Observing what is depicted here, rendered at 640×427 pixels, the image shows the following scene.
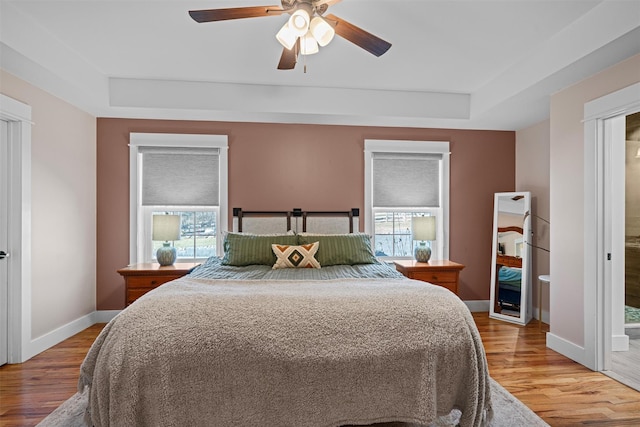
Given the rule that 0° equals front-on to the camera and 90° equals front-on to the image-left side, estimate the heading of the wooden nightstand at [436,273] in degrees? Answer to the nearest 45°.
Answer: approximately 0°

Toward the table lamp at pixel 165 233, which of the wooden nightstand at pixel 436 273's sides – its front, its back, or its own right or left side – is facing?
right

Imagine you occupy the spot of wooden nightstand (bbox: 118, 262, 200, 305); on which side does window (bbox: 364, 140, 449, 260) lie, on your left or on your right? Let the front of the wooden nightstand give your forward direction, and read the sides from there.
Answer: on your left

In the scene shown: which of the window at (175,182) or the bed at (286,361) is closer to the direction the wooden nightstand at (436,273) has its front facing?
the bed

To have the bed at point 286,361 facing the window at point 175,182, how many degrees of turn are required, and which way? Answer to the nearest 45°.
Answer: approximately 135° to its right

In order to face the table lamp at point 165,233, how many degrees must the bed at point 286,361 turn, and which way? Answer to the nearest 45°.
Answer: approximately 135° to its right

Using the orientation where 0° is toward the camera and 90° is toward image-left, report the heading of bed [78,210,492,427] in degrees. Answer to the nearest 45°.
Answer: approximately 0°

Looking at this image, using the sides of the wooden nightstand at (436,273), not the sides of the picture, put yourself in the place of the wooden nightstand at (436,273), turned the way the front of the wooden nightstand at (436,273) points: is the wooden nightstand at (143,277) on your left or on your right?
on your right

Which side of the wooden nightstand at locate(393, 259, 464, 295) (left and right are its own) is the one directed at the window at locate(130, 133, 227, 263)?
right

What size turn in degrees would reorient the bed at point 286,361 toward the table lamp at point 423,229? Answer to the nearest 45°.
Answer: approximately 135° to its left

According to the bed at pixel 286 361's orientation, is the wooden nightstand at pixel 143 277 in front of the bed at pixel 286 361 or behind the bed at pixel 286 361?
behind
